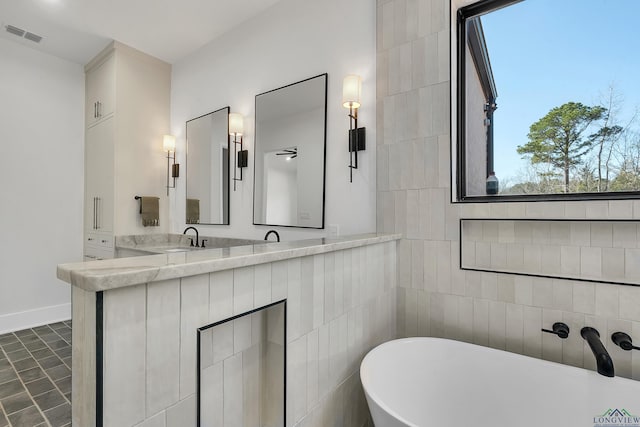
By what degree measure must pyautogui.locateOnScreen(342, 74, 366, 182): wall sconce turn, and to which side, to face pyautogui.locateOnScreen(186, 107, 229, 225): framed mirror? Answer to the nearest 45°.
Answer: approximately 90° to its right

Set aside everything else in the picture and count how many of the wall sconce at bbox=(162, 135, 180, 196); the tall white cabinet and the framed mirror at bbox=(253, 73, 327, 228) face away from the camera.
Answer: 0

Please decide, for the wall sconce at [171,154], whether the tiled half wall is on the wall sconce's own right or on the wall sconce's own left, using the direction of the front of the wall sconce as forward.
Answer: on the wall sconce's own left

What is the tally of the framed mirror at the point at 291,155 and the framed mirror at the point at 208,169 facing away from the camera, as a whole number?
0

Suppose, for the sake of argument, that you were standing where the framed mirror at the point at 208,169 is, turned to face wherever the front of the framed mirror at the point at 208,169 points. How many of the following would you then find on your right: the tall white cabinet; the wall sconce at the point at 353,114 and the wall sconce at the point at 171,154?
2

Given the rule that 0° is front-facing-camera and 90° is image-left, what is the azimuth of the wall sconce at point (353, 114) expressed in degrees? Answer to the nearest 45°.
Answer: approximately 45°

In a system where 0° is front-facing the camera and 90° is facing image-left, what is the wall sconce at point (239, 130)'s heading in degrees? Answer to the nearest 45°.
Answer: approximately 45°

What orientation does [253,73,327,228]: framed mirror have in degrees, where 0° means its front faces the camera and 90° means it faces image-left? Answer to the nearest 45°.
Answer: approximately 45°
